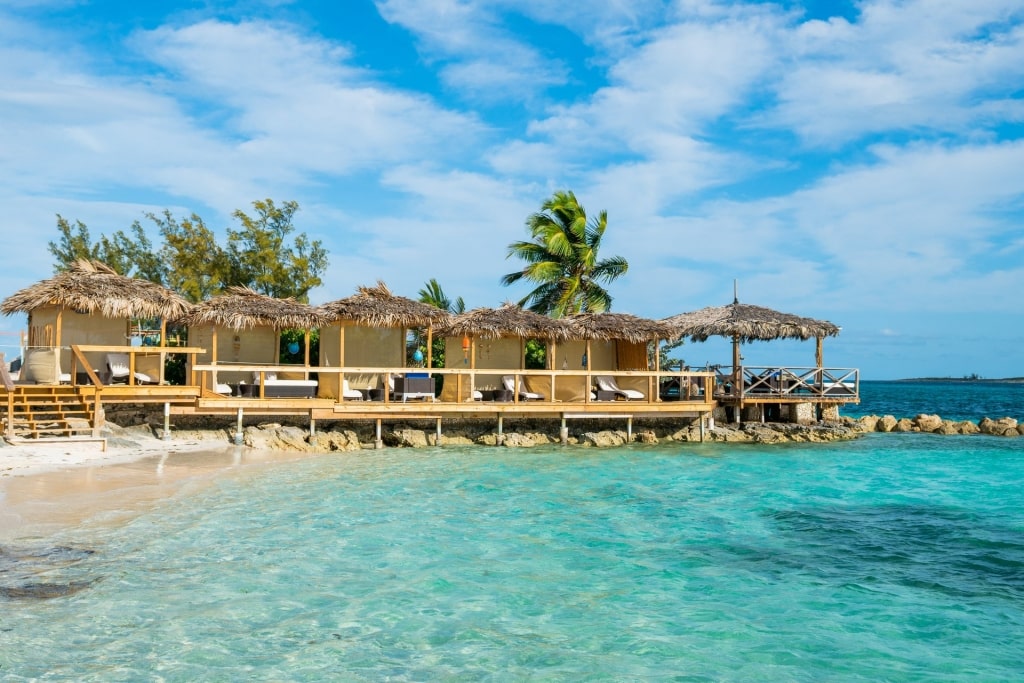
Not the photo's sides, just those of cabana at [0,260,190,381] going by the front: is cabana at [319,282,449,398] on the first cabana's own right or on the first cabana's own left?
on the first cabana's own left

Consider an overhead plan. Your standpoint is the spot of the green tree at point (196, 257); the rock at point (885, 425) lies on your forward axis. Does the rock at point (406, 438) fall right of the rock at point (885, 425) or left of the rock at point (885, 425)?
right

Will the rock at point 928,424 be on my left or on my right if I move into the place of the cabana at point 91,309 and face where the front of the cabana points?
on my left

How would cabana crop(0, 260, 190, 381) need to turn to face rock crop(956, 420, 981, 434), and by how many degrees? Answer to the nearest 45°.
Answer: approximately 90° to its left

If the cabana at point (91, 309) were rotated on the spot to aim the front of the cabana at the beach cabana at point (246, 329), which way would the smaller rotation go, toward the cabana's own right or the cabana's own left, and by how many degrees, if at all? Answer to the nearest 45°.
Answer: approximately 90° to the cabana's own left

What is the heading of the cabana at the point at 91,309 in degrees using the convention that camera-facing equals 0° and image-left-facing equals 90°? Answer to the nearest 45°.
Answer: approximately 0°

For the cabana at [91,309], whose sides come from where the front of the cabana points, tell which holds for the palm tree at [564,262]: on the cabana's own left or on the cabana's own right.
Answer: on the cabana's own left

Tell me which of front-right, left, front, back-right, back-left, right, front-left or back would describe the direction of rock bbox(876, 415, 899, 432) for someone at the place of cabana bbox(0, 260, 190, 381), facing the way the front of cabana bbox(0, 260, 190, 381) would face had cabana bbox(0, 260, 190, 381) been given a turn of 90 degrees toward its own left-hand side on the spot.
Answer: front

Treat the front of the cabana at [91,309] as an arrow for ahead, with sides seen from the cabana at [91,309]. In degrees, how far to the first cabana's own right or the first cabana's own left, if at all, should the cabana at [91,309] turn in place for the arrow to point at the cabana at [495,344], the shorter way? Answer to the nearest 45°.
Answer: approximately 90° to the first cabana's own left

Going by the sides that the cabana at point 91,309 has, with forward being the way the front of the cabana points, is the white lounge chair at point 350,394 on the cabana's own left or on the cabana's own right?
on the cabana's own left

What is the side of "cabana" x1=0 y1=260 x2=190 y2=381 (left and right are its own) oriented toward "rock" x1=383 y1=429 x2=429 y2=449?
left

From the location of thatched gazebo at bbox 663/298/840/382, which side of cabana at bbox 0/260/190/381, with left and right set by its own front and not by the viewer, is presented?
left

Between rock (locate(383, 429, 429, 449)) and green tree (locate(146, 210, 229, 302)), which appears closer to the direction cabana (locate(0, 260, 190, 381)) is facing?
the rock
